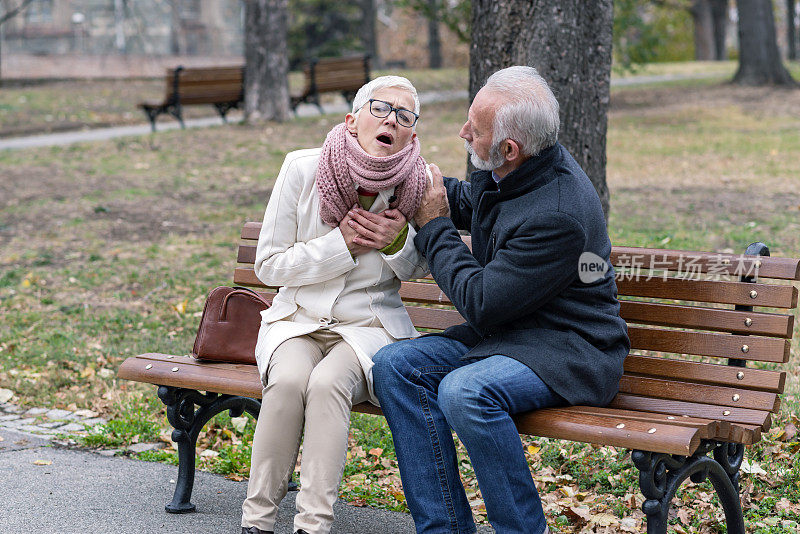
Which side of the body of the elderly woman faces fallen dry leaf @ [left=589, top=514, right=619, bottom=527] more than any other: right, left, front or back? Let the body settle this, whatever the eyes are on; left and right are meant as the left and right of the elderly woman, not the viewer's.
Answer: left

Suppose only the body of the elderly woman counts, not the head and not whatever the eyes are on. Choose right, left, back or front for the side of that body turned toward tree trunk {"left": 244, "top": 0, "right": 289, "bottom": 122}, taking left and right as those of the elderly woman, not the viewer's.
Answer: back

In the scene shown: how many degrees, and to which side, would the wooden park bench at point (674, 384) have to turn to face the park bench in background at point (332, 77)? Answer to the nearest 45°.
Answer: approximately 135° to its right

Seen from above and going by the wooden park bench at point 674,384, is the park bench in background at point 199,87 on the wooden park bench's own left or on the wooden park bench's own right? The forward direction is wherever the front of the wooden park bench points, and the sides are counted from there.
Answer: on the wooden park bench's own right

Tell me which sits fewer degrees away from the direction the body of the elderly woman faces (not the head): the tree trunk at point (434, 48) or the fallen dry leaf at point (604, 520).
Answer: the fallen dry leaf

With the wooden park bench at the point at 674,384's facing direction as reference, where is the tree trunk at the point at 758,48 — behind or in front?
behind

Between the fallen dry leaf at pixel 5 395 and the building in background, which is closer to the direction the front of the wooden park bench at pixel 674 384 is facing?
the fallen dry leaf

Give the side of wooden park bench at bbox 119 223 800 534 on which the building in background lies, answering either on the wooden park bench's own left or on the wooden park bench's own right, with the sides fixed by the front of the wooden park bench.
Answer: on the wooden park bench's own right

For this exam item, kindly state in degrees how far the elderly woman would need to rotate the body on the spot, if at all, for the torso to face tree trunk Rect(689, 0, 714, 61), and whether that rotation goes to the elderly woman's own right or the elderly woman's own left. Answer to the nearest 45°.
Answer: approximately 180°

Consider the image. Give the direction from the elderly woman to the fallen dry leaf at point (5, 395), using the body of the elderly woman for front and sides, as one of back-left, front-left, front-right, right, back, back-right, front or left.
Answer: back-right

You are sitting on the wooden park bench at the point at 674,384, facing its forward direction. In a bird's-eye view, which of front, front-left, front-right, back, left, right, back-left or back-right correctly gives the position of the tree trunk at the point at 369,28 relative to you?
back-right

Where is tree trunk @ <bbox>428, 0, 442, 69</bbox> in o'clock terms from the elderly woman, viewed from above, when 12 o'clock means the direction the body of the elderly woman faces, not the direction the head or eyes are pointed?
The tree trunk is roughly at 6 o'clock from the elderly woman.
